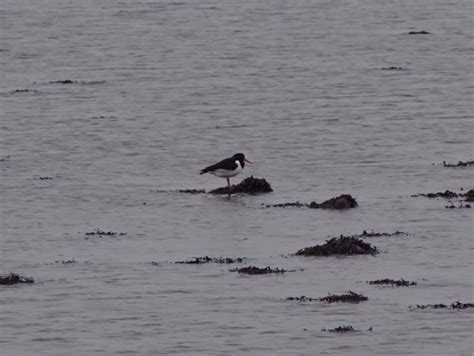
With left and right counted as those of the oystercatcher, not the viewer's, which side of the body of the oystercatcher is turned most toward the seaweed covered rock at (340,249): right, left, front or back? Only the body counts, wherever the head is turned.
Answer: right

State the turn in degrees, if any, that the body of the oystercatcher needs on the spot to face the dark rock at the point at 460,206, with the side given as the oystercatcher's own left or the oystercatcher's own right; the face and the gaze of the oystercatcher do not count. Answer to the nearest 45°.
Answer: approximately 45° to the oystercatcher's own right

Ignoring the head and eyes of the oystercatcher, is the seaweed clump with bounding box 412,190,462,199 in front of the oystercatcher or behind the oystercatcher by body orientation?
in front

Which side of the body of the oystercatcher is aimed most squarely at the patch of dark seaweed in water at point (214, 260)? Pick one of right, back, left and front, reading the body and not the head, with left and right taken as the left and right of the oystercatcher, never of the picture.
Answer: right

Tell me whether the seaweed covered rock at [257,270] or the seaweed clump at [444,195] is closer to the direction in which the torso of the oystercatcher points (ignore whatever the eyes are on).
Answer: the seaweed clump

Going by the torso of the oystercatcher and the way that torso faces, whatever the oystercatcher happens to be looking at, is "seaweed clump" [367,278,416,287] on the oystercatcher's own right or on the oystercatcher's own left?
on the oystercatcher's own right

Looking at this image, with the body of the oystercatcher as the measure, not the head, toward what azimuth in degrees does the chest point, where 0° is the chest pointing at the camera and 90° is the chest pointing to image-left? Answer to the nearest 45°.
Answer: approximately 270°

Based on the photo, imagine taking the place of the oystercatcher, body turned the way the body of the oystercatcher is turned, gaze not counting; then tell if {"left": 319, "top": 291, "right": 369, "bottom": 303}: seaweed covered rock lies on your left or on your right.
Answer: on your right

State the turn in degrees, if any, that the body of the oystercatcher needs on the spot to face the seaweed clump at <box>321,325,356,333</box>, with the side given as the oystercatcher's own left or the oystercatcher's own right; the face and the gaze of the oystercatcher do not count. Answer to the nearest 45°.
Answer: approximately 90° to the oystercatcher's own right

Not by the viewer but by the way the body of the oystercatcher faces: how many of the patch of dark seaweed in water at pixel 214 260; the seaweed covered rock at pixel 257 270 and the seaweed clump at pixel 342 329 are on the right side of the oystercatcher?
3

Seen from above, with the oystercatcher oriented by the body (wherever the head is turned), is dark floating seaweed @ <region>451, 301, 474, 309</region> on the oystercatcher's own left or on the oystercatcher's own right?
on the oystercatcher's own right

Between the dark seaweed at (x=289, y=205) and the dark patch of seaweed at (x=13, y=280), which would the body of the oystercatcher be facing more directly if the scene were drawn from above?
the dark seaweed

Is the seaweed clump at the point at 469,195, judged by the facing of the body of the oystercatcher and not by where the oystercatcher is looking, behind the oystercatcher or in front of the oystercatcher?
in front

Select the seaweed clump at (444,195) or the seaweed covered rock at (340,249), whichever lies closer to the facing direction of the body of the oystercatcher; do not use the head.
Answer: the seaweed clump

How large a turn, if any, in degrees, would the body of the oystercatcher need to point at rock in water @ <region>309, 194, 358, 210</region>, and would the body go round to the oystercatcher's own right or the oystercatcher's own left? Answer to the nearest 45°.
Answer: approximately 45° to the oystercatcher's own right
